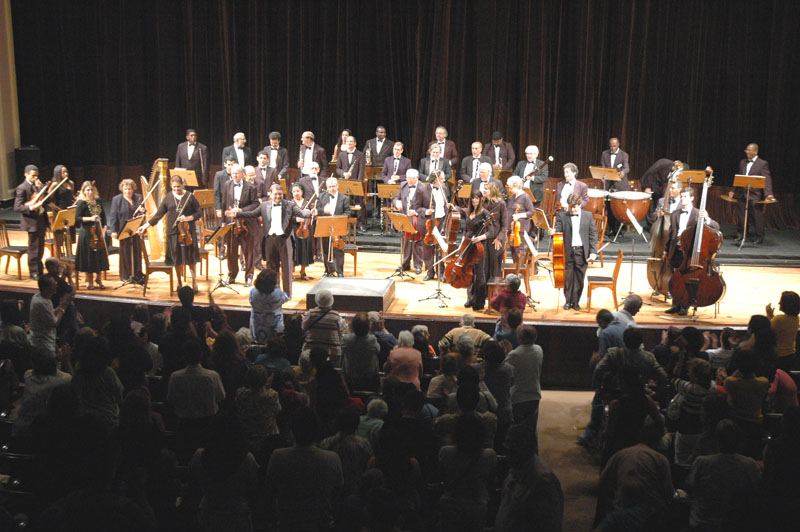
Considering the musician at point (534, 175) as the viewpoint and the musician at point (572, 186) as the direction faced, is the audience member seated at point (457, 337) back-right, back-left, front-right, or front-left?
front-right

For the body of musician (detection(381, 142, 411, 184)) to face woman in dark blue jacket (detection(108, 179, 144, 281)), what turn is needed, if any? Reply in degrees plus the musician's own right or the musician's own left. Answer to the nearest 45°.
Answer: approximately 45° to the musician's own right

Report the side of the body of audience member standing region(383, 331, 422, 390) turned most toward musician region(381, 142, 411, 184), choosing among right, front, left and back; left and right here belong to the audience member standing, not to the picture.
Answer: front

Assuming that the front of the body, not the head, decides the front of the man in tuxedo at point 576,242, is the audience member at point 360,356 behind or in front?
in front

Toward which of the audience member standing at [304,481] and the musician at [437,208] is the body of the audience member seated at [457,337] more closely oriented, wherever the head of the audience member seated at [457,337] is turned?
the musician

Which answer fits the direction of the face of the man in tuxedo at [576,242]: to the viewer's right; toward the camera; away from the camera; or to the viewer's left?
toward the camera

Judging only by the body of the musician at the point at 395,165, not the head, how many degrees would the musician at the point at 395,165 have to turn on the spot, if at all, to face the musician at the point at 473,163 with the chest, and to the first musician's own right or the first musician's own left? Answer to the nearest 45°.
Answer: approximately 90° to the first musician's own left

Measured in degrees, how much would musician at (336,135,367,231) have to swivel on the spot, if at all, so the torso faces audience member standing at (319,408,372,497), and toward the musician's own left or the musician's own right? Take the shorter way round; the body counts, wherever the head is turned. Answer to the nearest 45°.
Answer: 0° — they already face them

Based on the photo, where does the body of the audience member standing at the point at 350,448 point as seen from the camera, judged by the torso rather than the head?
away from the camera

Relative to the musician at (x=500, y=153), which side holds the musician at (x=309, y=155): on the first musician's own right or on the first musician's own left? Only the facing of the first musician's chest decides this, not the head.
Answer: on the first musician's own right

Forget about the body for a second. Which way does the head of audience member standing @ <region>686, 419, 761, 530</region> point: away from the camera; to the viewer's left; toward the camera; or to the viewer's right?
away from the camera

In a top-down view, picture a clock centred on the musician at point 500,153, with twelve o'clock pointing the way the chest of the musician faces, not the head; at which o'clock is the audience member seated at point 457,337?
The audience member seated is roughly at 12 o'clock from the musician.

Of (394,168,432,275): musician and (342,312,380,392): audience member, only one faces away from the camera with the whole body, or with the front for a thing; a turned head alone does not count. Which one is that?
the audience member

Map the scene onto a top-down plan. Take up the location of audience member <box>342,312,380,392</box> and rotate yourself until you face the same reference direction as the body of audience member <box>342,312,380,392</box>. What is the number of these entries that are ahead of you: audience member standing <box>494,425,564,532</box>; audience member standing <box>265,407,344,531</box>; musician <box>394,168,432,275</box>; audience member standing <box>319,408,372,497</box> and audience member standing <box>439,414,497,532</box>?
1

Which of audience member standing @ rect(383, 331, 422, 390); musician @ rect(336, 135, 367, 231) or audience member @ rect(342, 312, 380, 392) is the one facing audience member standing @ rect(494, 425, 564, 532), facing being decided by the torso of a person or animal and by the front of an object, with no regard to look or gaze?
the musician

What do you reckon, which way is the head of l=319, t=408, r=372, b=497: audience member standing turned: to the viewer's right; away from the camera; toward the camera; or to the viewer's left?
away from the camera

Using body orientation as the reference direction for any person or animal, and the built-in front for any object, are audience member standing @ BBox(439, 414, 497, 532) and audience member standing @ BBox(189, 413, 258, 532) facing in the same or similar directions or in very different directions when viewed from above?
same or similar directions

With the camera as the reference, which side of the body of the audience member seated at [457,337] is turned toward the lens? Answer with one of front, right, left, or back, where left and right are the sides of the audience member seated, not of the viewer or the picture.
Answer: back

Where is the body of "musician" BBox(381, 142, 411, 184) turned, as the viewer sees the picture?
toward the camera

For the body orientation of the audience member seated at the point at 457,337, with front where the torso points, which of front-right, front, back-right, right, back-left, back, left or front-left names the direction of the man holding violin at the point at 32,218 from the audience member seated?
front-left

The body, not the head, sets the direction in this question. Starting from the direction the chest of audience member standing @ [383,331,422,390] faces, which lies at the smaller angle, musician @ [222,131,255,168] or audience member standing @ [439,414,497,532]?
the musician
